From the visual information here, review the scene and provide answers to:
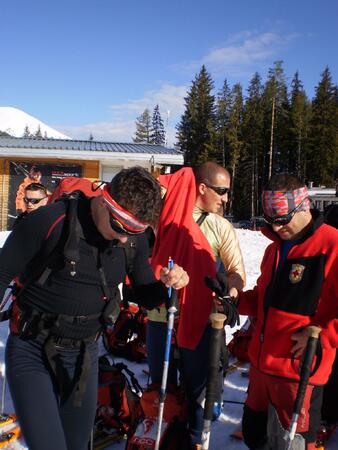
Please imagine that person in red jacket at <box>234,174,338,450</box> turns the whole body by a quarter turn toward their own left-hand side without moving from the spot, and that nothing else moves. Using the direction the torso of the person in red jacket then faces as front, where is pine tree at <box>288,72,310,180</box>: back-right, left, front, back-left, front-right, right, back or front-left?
back-left

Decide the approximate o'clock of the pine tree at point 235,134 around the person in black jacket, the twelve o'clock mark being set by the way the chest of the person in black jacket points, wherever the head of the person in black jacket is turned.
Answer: The pine tree is roughly at 8 o'clock from the person in black jacket.

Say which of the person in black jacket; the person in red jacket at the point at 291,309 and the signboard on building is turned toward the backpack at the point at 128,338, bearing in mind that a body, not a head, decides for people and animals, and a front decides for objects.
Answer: the signboard on building

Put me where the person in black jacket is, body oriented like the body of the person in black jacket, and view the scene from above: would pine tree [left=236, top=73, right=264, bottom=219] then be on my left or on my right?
on my left

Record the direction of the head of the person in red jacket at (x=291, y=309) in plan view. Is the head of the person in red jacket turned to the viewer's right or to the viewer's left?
to the viewer's left

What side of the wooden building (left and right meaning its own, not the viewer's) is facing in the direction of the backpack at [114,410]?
front

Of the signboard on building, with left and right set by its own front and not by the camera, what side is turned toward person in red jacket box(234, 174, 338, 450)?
front

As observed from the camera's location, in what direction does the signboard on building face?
facing the viewer

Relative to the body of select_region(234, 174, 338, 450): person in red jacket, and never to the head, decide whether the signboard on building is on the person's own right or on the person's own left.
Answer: on the person's own right

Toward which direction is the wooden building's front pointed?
toward the camera

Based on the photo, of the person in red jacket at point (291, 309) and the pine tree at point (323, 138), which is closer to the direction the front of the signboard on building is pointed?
the person in red jacket

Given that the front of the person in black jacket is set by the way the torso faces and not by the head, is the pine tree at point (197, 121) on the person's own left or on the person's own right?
on the person's own left

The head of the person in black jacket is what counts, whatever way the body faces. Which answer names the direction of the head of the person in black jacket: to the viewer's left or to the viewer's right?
to the viewer's right

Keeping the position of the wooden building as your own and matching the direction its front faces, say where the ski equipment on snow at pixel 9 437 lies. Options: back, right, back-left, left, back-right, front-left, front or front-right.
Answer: front
